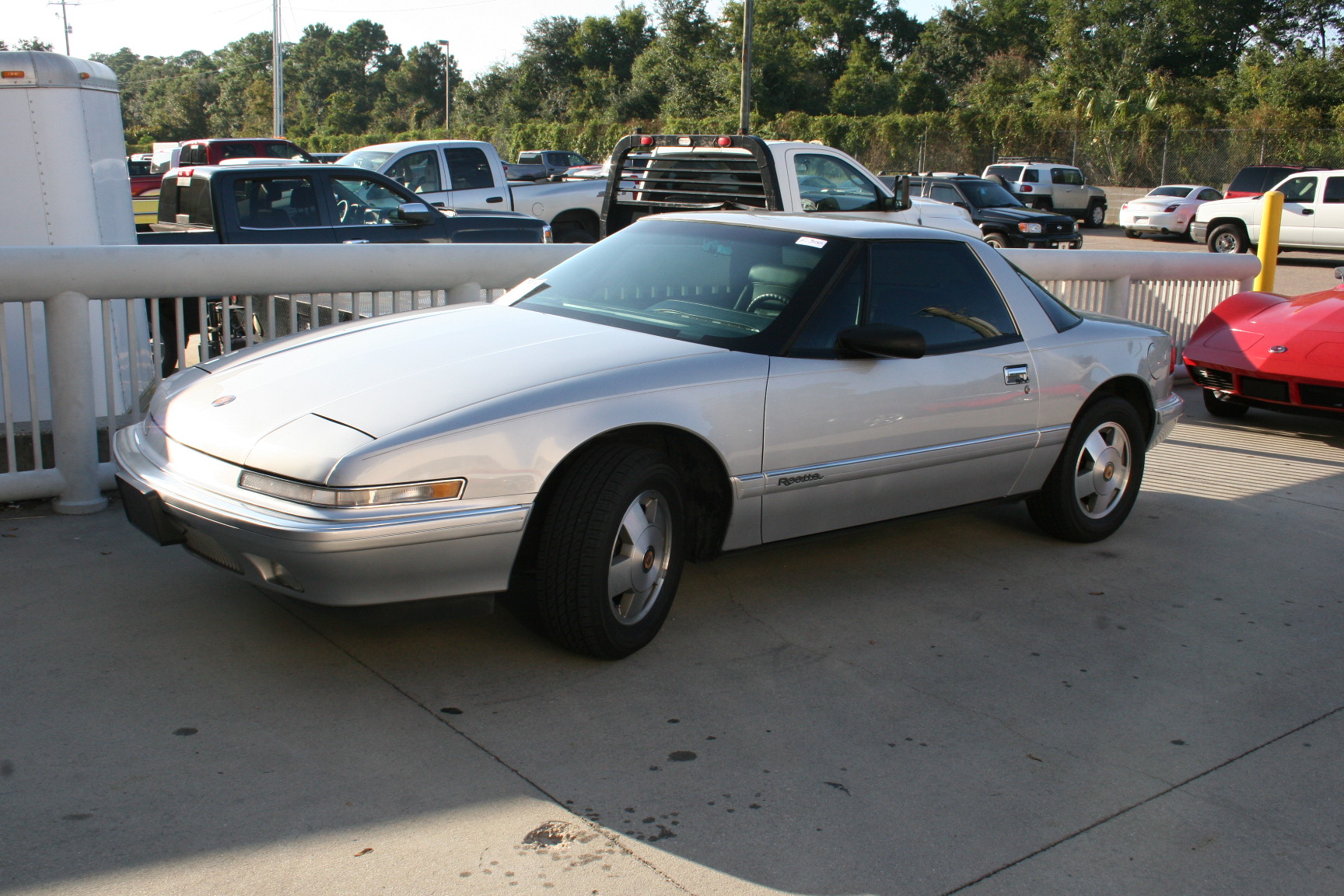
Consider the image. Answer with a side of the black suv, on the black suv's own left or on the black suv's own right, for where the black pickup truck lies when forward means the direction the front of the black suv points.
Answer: on the black suv's own right

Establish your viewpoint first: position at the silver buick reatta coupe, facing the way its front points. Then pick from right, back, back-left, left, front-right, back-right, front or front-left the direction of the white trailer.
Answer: right

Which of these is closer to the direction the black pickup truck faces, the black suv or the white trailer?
the black suv

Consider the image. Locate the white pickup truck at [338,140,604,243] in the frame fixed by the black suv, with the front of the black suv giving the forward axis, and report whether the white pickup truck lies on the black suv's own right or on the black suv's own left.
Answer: on the black suv's own right

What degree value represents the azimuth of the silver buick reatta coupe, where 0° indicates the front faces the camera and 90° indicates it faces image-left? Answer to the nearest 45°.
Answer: approximately 45°

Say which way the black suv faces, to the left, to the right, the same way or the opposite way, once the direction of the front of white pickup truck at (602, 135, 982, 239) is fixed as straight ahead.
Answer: to the right

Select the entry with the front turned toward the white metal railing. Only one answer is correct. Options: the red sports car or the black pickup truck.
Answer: the red sports car

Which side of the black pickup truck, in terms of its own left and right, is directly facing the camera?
right

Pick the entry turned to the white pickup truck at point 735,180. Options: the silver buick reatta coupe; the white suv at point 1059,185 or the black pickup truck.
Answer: the black pickup truck
